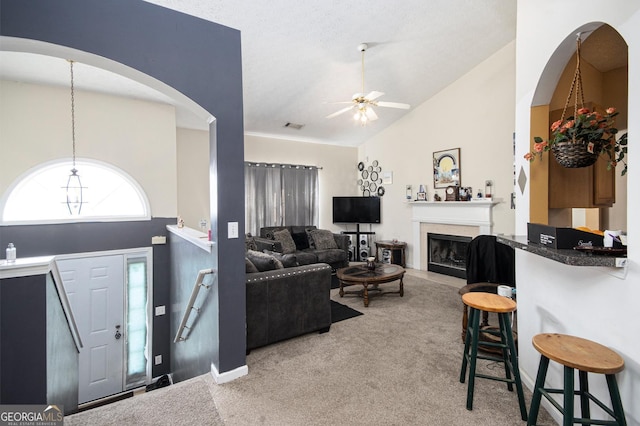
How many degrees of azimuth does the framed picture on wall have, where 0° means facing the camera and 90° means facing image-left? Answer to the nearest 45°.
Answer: approximately 45°

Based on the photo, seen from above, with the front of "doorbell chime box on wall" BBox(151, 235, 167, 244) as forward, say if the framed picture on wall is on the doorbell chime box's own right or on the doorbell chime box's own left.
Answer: on the doorbell chime box's own left

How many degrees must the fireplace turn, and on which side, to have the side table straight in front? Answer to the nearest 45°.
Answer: approximately 45° to its right

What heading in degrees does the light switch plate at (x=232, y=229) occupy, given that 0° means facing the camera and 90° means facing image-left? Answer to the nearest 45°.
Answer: approximately 0°

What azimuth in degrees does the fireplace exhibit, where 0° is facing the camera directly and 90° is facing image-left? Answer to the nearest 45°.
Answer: approximately 45°

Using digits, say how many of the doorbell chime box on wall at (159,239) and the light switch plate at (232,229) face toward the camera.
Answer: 2

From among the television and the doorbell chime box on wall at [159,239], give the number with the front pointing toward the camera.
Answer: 2

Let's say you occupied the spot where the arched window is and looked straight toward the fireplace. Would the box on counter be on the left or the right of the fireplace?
right

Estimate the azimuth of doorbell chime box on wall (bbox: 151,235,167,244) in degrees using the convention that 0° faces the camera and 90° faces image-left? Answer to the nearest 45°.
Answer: approximately 0°

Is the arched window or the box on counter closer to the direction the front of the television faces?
the box on counter

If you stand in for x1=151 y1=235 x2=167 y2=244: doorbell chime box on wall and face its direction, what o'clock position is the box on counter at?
The box on counter is roughly at 11 o'clock from the doorbell chime box on wall.

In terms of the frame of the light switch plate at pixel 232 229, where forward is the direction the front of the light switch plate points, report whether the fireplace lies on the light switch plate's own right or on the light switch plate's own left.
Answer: on the light switch plate's own left

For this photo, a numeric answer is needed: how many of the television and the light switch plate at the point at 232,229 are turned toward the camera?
2

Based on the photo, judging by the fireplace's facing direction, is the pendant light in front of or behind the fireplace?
in front

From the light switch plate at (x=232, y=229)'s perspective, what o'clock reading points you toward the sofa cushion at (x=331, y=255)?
The sofa cushion is roughly at 7 o'clock from the light switch plate.
